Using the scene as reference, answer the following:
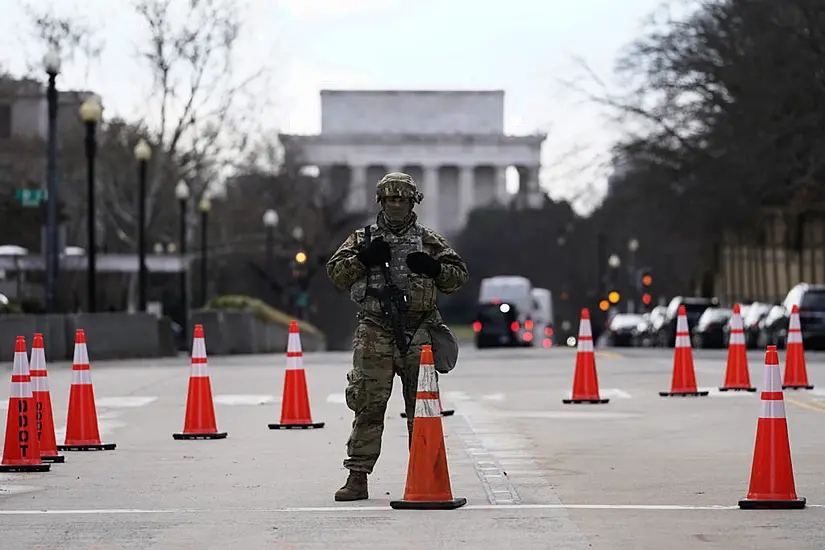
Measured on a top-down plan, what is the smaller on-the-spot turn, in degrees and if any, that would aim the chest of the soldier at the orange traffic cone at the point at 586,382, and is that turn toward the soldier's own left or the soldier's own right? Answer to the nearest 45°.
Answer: approximately 180°

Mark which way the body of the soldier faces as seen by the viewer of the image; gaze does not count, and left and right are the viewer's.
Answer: facing the viewer

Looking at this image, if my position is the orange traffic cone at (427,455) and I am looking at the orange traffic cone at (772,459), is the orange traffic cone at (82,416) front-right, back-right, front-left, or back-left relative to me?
back-left

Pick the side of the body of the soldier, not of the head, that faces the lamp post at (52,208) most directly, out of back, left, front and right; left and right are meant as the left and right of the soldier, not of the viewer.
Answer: back

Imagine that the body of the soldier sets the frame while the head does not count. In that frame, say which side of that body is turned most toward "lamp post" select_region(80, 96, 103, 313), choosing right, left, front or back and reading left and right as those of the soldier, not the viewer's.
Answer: back

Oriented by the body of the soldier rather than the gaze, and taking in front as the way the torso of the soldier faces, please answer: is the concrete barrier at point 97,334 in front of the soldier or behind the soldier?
behind

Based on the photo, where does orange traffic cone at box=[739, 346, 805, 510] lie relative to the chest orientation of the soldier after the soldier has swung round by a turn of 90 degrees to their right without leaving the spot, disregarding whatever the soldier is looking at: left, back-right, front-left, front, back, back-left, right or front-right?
back

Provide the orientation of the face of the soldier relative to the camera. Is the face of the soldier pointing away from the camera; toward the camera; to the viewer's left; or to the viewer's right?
toward the camera

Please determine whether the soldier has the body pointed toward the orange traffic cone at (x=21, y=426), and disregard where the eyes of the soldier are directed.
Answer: no

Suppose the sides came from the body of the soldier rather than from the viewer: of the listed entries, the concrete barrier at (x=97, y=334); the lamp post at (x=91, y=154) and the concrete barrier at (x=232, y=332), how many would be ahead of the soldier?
0
